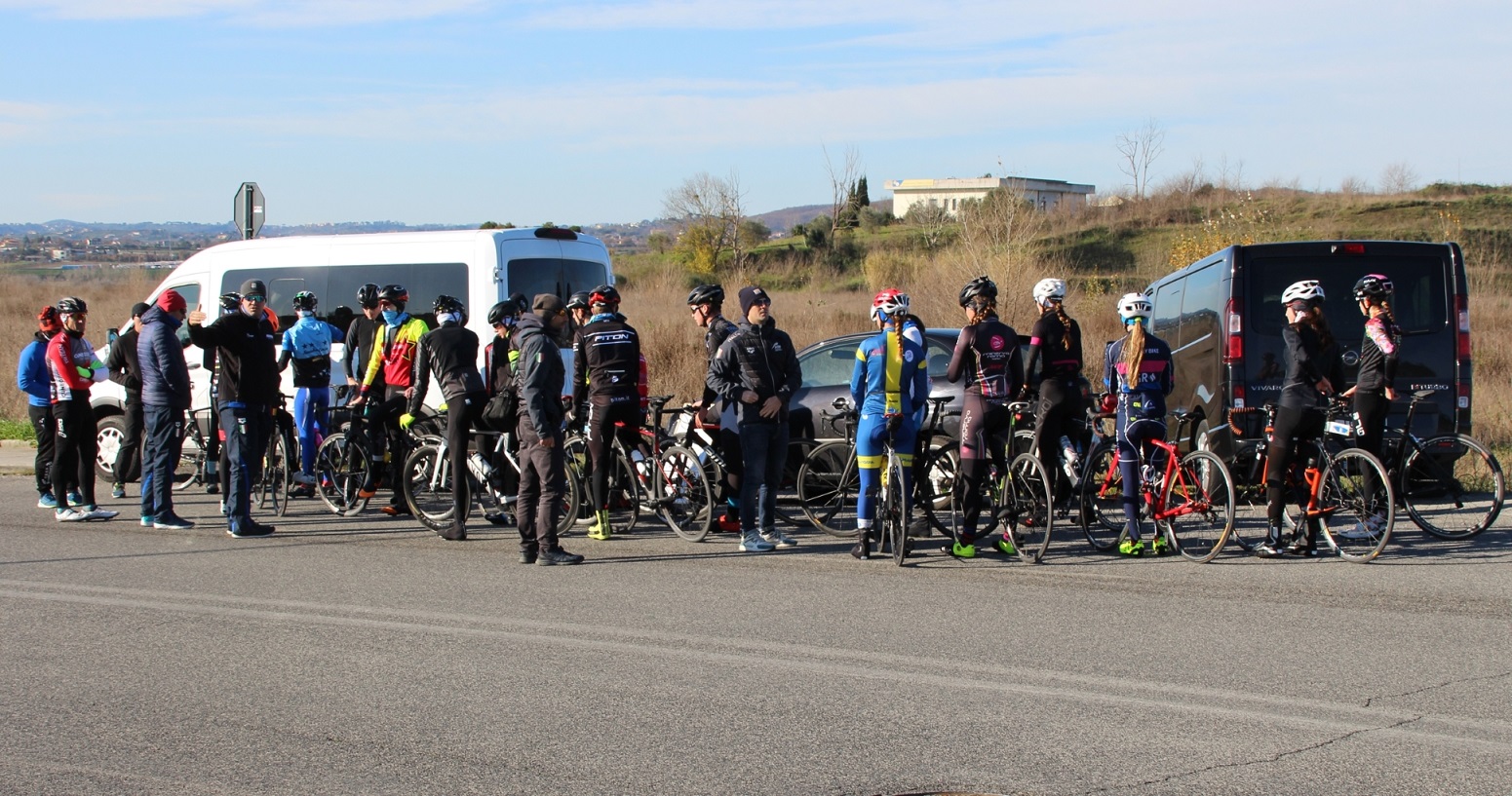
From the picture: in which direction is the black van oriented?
away from the camera

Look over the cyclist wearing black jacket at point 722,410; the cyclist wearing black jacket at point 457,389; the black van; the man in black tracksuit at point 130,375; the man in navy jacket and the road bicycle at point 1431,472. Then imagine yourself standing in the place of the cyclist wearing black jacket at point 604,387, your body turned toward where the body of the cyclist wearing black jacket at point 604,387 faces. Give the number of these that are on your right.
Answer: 3

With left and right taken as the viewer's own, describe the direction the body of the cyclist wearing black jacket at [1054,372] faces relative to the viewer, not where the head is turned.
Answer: facing away from the viewer and to the left of the viewer

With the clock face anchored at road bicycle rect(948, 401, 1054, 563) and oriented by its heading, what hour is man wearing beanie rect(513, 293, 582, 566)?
The man wearing beanie is roughly at 10 o'clock from the road bicycle.

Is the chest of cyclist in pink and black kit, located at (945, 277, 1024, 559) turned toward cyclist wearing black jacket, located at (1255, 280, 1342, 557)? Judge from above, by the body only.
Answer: no

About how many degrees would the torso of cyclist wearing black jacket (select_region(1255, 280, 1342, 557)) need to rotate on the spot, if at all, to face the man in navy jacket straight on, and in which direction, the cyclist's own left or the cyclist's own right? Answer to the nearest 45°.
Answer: approximately 45° to the cyclist's own left

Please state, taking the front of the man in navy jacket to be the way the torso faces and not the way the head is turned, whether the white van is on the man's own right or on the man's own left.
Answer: on the man's own left

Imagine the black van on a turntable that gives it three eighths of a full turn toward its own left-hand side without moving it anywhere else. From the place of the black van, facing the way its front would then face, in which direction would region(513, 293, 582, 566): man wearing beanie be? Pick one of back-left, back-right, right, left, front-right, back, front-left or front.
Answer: front

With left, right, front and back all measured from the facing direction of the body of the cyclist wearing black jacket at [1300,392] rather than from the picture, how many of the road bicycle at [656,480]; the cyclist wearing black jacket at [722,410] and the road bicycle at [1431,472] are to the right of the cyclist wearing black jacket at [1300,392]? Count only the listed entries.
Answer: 1

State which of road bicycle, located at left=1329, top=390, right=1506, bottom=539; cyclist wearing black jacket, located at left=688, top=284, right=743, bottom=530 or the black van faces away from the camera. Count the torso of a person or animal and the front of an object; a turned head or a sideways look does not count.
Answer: the black van

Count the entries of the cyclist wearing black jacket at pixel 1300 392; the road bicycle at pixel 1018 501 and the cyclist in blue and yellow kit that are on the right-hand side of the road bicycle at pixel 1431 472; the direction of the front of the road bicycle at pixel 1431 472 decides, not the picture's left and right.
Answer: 0

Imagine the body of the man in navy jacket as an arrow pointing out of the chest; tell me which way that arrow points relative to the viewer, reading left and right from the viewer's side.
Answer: facing to the right of the viewer

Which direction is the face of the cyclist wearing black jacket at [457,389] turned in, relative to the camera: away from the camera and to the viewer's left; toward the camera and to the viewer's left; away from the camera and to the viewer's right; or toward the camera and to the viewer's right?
away from the camera and to the viewer's left

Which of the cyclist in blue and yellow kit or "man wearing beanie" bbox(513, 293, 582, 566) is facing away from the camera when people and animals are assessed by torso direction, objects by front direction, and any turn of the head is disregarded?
the cyclist in blue and yellow kit
